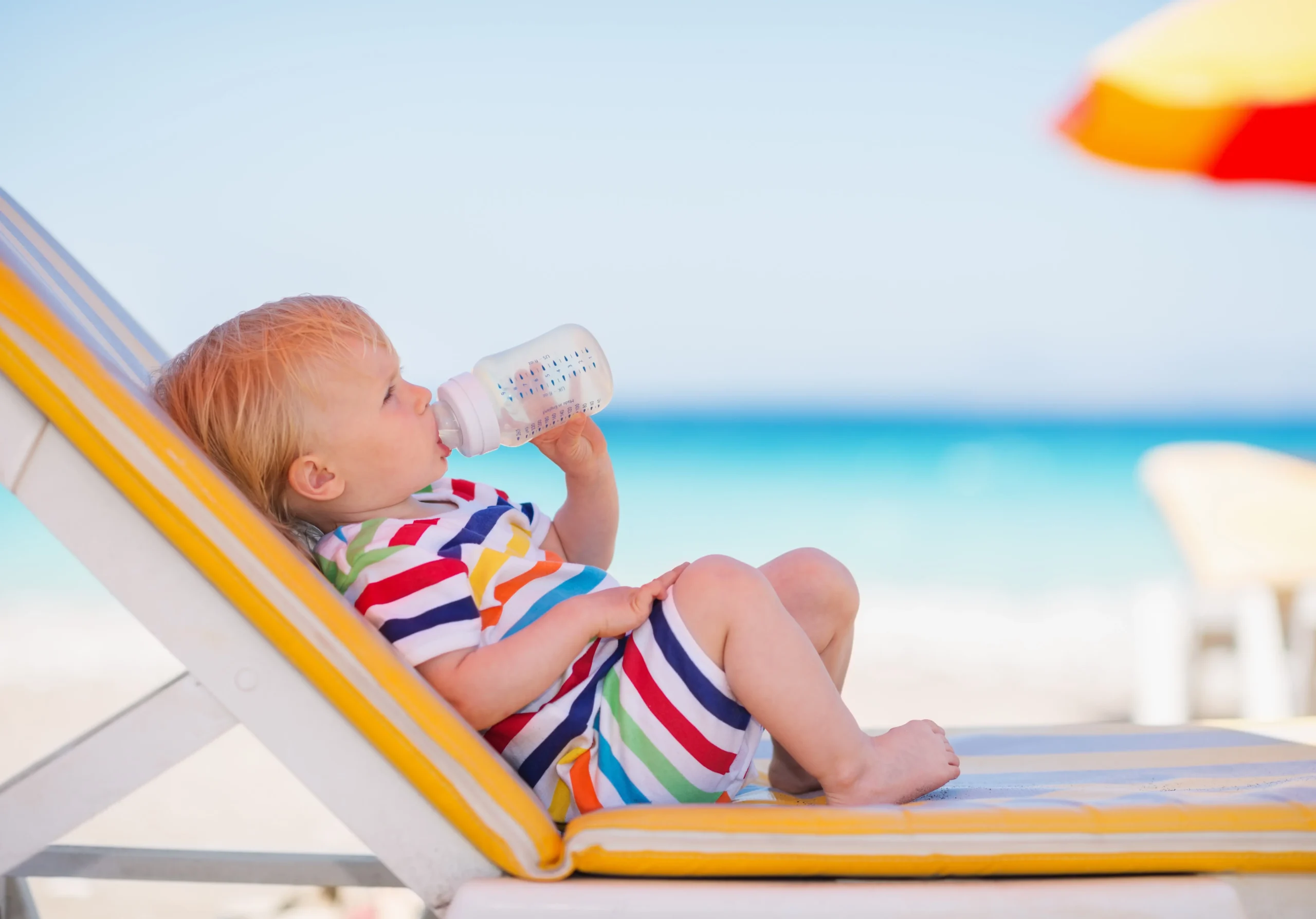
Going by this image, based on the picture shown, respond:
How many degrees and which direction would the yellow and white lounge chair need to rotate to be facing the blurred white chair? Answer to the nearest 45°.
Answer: approximately 45° to its left

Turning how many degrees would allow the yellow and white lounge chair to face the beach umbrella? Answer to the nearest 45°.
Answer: approximately 45° to its left

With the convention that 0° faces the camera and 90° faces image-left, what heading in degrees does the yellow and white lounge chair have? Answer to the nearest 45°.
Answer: approximately 270°
